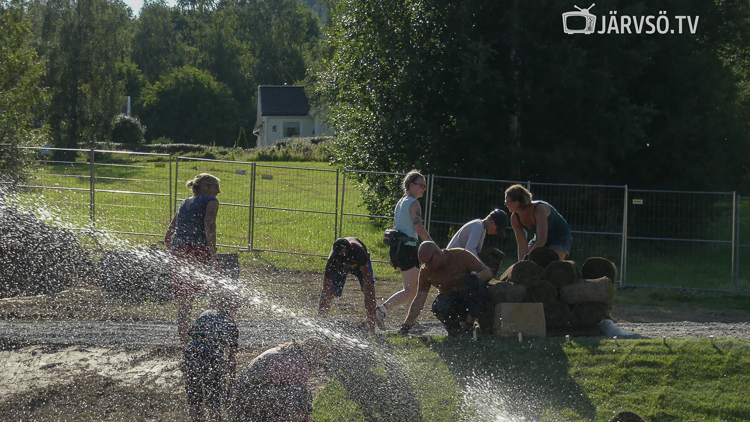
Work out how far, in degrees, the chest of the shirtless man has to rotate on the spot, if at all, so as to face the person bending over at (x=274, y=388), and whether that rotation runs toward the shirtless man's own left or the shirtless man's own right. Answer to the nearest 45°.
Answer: approximately 45° to the shirtless man's own left

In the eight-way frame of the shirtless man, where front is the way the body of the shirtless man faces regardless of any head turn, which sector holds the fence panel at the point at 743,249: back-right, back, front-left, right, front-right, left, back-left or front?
back

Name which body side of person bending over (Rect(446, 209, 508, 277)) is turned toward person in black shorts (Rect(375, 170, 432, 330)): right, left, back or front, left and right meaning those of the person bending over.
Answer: back

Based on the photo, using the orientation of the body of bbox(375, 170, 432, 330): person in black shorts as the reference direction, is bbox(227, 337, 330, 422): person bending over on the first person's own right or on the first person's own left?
on the first person's own right

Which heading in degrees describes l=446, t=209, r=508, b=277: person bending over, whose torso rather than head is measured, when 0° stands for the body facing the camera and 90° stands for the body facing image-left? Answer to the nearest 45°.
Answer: approximately 270°

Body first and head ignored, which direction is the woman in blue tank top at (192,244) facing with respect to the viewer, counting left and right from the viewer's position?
facing away from the viewer and to the right of the viewer

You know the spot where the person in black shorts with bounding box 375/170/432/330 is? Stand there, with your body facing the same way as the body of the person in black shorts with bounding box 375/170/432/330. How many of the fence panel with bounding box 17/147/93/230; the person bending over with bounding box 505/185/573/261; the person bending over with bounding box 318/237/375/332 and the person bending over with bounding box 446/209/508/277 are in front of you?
2
